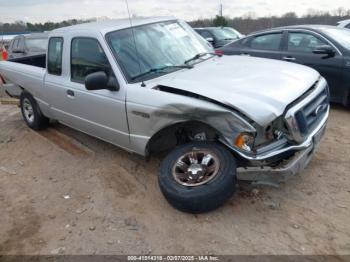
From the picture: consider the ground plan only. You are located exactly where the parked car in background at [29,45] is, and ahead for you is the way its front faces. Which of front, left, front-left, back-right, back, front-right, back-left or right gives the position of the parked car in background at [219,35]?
front-left

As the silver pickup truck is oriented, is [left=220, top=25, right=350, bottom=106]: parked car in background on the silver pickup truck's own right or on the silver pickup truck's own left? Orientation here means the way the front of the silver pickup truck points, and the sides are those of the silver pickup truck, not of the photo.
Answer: on the silver pickup truck's own left

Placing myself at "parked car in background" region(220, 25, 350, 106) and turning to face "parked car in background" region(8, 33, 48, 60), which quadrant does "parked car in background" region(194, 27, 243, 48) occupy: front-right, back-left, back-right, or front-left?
front-right

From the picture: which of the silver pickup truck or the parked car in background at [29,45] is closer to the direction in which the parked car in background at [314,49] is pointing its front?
the silver pickup truck

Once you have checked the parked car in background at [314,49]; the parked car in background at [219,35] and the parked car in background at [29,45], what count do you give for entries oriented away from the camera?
0

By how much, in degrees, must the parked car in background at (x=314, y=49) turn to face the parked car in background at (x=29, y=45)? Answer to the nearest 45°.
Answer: approximately 135° to its right

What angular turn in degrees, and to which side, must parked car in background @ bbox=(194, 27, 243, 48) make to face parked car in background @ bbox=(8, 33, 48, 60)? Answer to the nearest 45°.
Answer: approximately 90° to its right

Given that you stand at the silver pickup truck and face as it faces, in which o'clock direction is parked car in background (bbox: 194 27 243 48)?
The parked car in background is roughly at 8 o'clock from the silver pickup truck.

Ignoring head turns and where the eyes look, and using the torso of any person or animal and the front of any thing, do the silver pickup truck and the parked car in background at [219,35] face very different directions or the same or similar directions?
same or similar directions

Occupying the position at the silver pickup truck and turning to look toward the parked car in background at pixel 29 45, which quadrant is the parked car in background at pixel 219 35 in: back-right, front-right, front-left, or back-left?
front-right

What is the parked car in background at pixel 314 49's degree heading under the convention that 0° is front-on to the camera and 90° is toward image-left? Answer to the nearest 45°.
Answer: approximately 315°

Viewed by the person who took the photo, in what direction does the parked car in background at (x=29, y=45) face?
facing the viewer and to the right of the viewer

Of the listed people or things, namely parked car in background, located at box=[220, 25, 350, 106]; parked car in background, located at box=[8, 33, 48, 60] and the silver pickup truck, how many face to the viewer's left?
0

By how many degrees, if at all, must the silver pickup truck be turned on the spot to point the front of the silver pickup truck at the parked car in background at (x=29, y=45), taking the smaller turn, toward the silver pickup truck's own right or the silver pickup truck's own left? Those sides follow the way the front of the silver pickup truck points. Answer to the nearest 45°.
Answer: approximately 180°
